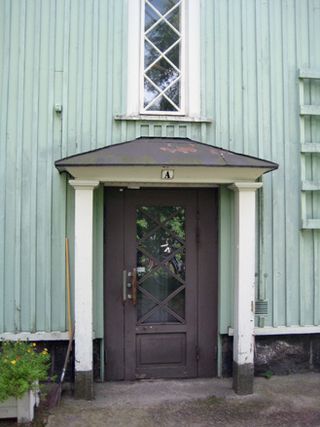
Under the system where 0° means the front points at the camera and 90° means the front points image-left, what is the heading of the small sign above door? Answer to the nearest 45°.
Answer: approximately 0°

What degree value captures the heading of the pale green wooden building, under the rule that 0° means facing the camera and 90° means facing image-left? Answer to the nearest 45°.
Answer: approximately 0°
